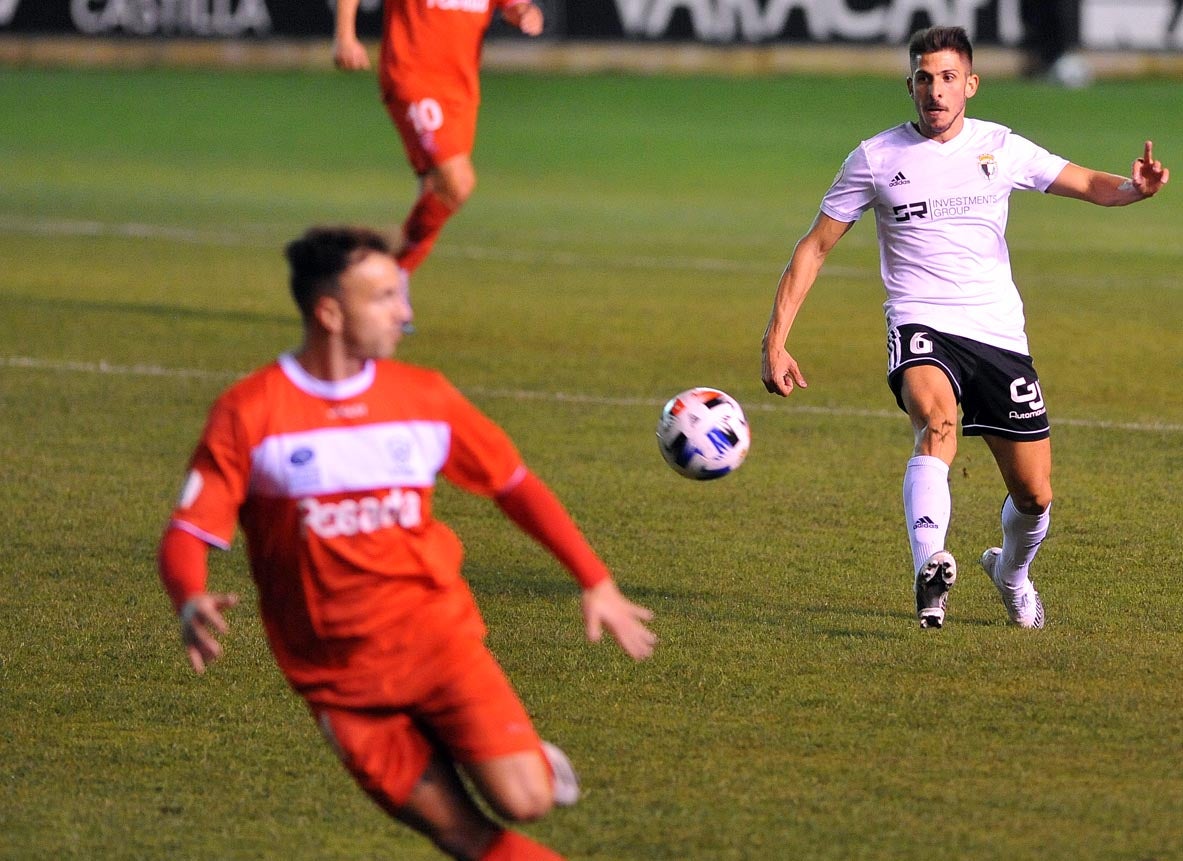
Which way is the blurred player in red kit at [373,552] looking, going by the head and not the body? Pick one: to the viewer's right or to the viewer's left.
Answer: to the viewer's right

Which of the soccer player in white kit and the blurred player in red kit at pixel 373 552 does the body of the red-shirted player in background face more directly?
the soccer player in white kit

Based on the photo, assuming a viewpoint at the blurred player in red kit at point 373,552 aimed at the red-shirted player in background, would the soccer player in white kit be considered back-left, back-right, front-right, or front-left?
front-right

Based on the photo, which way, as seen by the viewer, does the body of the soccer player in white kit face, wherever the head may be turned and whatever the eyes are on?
toward the camera

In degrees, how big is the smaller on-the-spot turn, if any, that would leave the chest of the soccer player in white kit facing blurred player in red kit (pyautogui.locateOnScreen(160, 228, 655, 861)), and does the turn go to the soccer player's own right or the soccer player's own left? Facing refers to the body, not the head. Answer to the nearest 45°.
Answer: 0° — they already face them

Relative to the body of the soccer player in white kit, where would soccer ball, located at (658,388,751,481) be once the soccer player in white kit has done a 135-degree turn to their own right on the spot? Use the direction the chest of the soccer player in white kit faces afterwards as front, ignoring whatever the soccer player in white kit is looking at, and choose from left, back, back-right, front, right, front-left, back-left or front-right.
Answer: left

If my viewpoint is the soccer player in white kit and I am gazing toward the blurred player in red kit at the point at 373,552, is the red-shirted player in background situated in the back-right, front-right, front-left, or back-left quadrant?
back-right
